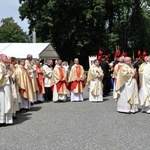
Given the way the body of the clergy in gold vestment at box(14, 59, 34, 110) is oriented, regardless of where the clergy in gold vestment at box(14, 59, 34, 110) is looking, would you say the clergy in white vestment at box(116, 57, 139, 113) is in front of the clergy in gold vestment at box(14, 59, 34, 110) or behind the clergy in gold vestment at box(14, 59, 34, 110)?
in front

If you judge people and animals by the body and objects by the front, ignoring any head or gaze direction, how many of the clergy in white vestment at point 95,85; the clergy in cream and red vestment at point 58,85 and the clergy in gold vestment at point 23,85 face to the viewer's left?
0

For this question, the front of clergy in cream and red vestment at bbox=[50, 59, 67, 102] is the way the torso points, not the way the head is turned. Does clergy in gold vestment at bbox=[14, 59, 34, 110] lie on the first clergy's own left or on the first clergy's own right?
on the first clergy's own right

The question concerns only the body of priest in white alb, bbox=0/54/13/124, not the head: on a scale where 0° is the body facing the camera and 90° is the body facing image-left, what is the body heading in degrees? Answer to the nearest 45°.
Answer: approximately 270°

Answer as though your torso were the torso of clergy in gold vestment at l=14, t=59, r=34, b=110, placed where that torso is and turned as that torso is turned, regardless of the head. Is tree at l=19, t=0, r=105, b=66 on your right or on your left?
on your left

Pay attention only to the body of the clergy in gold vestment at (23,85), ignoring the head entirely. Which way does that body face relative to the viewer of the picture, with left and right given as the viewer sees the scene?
facing the viewer and to the right of the viewer

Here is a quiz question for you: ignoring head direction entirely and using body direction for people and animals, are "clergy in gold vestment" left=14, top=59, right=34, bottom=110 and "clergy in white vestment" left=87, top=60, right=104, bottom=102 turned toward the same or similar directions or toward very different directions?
same or similar directions

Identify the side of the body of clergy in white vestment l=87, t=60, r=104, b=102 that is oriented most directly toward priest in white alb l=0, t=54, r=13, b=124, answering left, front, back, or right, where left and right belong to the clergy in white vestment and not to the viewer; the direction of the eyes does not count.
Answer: right

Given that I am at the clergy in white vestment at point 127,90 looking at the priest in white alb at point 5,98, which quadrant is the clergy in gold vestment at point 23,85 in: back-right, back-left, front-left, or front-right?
front-right
